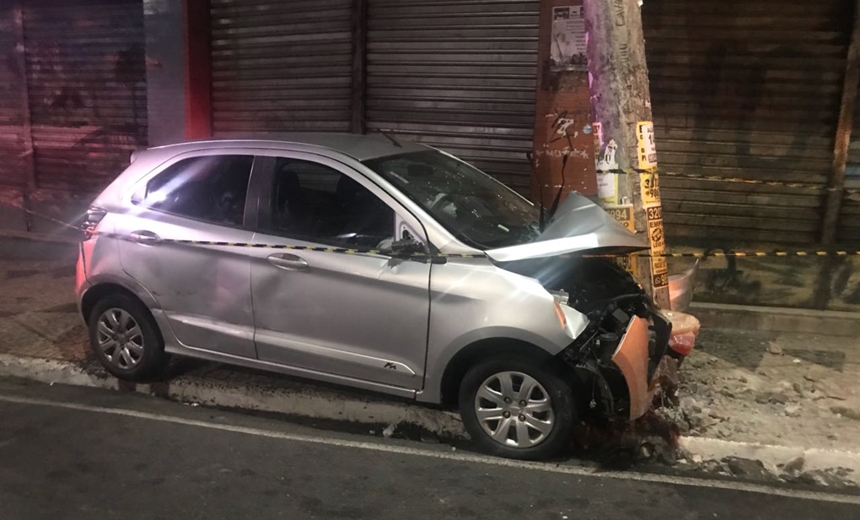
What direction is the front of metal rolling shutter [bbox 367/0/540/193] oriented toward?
toward the camera

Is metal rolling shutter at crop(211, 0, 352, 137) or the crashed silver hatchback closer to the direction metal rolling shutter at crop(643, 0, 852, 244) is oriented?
the crashed silver hatchback

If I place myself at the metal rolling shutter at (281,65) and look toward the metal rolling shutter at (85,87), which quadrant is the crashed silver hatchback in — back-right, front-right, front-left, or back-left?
back-left

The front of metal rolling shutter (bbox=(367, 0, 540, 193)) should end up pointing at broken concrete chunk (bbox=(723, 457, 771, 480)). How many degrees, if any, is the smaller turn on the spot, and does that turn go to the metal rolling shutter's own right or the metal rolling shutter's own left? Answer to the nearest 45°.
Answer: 0° — it already faces it

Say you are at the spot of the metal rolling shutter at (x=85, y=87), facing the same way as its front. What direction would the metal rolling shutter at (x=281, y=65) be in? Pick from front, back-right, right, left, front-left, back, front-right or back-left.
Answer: front-left

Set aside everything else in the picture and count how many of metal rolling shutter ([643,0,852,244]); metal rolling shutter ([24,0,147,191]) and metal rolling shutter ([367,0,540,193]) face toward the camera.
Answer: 3

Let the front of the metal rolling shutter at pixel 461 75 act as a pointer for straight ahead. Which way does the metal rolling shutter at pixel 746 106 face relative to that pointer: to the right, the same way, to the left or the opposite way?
the same way

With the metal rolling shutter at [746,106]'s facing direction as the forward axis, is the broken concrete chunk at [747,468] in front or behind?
in front

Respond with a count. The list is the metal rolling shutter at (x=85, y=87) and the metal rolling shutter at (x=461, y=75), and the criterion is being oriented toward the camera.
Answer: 2

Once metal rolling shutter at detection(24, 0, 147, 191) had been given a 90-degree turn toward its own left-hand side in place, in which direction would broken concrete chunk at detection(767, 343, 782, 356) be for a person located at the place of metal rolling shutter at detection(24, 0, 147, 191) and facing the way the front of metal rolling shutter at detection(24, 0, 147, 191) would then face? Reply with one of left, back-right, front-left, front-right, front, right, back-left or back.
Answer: front-right

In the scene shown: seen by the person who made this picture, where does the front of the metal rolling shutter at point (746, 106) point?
facing the viewer

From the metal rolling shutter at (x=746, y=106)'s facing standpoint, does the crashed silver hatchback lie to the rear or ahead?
ahead

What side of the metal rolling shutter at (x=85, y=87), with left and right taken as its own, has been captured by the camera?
front

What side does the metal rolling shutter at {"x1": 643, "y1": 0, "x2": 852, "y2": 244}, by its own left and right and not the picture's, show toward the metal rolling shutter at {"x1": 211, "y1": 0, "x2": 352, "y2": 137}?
right

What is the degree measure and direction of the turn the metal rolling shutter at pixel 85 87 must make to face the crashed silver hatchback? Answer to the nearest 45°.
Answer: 0° — it already faces it

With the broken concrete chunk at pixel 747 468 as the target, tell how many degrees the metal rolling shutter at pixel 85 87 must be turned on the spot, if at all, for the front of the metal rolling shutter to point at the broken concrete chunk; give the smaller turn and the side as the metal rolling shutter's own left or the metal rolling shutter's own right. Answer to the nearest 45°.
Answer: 0° — it already faces it
